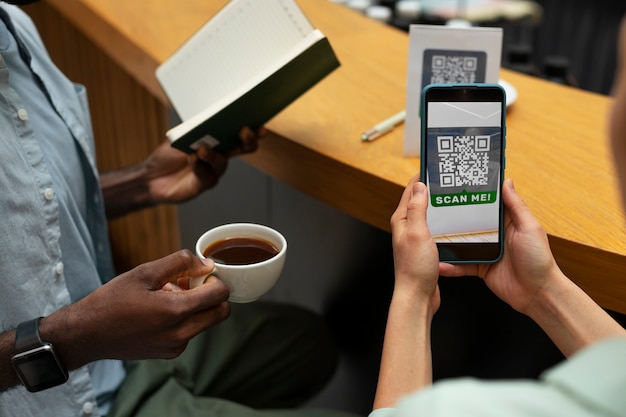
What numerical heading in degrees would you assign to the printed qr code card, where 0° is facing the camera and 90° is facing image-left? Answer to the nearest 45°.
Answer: approximately 0°

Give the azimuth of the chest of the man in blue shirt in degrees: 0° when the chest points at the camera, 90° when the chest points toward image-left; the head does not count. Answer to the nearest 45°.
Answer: approximately 315°

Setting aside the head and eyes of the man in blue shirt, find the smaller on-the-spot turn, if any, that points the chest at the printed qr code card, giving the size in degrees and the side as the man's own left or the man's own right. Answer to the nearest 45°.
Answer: approximately 45° to the man's own left

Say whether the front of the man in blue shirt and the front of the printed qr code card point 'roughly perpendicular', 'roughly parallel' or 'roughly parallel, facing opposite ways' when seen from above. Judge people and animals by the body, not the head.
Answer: roughly perpendicular

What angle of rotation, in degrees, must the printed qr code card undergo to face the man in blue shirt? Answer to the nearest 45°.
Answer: approximately 45° to its right
